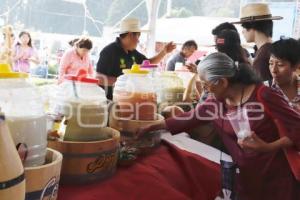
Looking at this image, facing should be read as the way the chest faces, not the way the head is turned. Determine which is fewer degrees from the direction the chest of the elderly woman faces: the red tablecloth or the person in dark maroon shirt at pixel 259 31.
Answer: the red tablecloth

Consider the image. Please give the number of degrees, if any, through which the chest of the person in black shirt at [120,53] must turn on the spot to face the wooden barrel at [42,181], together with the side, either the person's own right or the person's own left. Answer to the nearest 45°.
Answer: approximately 45° to the person's own right

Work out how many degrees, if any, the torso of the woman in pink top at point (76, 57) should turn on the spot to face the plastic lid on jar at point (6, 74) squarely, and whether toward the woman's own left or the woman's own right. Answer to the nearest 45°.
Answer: approximately 45° to the woman's own right

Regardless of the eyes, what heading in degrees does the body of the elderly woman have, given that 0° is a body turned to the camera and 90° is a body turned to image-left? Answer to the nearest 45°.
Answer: approximately 45°

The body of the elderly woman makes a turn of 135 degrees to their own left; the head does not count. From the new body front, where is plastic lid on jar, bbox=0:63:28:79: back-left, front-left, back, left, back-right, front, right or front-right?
back-right

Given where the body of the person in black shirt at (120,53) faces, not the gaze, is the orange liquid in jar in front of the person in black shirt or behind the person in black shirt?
in front

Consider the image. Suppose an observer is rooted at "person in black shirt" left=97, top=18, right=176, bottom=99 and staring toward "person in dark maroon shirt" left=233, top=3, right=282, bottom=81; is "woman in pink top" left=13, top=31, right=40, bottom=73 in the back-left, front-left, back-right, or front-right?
back-left

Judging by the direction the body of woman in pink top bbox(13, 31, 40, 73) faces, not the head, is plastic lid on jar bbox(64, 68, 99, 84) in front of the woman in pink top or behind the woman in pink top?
in front

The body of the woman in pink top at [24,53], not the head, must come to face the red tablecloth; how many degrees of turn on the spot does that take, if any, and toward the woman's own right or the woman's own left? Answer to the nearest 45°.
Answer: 0° — they already face it

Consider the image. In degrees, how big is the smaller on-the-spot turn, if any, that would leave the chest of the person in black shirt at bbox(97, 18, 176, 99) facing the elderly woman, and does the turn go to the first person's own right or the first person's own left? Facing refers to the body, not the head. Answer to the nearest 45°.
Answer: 0° — they already face them

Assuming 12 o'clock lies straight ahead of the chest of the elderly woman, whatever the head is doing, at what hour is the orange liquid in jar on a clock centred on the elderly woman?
The orange liquid in jar is roughly at 1 o'clock from the elderly woman.

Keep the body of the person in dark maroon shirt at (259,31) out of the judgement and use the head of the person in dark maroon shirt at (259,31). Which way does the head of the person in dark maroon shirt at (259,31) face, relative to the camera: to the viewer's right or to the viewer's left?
to the viewer's left

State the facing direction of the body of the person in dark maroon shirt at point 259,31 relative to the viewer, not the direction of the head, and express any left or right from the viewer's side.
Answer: facing to the left of the viewer

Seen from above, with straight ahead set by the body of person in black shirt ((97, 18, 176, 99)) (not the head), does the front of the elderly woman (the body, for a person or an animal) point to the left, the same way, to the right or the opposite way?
to the right

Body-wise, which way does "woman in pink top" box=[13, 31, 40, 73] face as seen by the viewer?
toward the camera

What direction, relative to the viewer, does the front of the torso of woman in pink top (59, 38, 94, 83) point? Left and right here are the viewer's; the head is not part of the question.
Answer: facing the viewer and to the right of the viewer

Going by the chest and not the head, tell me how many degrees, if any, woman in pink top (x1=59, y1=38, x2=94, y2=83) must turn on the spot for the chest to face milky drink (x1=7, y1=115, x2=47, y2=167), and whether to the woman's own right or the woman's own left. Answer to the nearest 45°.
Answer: approximately 45° to the woman's own right
